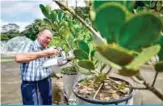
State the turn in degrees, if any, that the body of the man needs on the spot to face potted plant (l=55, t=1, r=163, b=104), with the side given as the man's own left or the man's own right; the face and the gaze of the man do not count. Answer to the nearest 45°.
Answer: approximately 45° to the man's own right

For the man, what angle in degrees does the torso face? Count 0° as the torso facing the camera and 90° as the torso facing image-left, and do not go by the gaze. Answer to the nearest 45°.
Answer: approximately 315°
